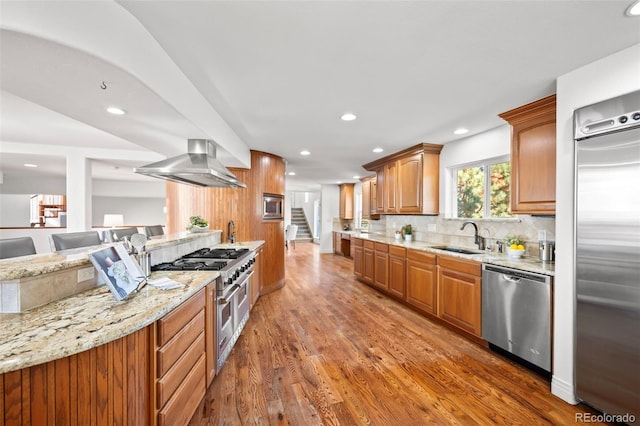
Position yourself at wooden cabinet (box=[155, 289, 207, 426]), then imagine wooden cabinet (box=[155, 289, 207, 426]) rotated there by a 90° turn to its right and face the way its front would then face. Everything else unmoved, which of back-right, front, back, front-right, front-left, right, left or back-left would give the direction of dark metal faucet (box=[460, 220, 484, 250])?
back-left

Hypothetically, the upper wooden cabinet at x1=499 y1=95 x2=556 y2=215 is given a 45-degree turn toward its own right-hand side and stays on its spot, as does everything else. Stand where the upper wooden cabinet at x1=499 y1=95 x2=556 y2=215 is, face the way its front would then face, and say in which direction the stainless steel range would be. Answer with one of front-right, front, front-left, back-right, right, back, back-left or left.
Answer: front-left

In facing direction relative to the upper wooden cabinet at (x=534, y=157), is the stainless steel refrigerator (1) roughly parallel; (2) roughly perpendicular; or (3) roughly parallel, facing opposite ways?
roughly parallel

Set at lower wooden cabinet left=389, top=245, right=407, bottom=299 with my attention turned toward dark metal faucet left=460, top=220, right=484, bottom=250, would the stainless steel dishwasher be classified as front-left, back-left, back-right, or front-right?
front-right

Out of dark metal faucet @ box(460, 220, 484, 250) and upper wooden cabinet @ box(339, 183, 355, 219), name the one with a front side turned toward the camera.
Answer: the upper wooden cabinet

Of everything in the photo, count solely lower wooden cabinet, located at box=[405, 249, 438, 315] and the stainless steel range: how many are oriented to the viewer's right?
1

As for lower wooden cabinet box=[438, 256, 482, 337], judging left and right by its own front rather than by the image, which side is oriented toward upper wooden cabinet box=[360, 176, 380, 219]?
right

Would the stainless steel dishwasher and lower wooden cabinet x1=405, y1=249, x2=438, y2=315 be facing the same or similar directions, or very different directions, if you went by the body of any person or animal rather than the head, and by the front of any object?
same or similar directions

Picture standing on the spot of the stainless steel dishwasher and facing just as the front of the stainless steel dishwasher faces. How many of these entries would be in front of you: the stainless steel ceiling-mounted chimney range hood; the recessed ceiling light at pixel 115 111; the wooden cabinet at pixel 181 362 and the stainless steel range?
4

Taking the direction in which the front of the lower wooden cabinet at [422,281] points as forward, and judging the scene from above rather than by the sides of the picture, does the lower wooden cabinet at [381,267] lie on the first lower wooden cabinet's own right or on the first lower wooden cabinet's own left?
on the first lower wooden cabinet's own right

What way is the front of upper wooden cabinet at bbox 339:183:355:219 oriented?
toward the camera

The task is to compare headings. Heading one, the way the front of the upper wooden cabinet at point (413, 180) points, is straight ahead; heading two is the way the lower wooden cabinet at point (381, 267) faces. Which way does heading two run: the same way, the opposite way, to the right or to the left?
the same way

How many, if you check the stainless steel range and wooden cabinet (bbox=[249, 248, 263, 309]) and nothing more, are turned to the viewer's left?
0
